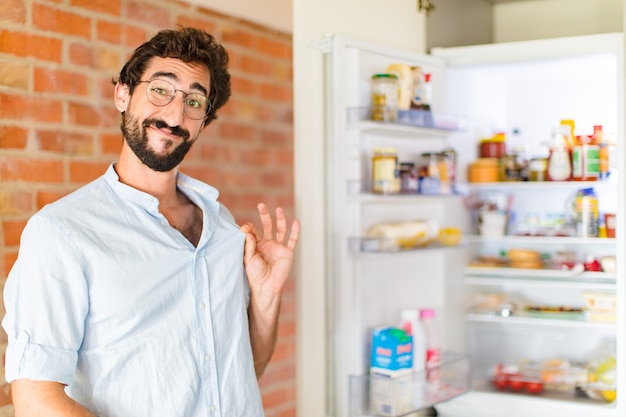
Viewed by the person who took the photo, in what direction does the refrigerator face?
facing the viewer and to the left of the viewer
